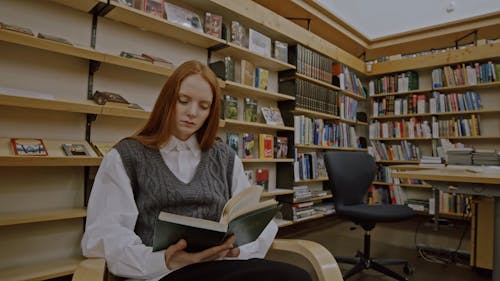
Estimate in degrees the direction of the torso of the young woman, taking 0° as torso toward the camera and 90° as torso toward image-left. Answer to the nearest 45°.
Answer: approximately 315°
